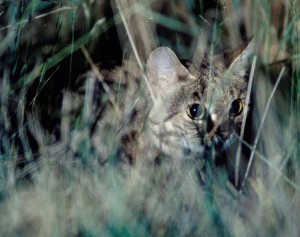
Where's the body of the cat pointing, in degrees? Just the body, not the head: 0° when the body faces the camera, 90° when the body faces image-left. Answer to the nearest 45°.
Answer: approximately 315°
